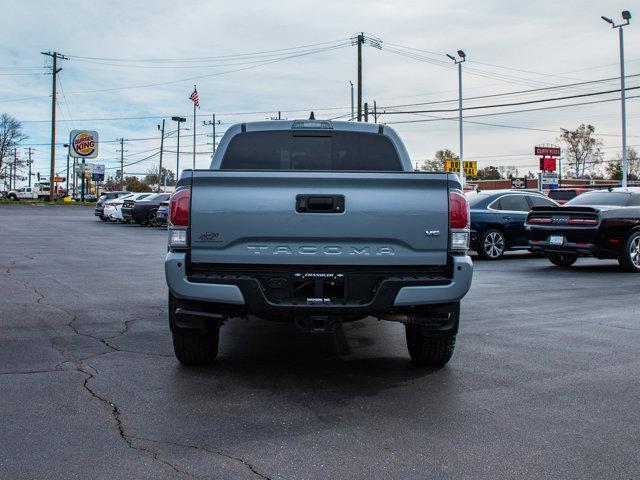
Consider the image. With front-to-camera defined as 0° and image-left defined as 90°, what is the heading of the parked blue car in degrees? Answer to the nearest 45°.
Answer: approximately 225°

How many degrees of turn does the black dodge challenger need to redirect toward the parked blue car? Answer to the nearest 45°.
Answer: approximately 90° to its left

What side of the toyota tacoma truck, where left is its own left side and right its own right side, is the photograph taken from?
back

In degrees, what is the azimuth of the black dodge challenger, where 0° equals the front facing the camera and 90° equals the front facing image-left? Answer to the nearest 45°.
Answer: approximately 225°

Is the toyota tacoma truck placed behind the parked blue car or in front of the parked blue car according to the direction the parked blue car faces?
behind

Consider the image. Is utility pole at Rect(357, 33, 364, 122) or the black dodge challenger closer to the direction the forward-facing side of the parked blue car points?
the utility pole

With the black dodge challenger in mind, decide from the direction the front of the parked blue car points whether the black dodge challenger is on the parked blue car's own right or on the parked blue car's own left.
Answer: on the parked blue car's own right
